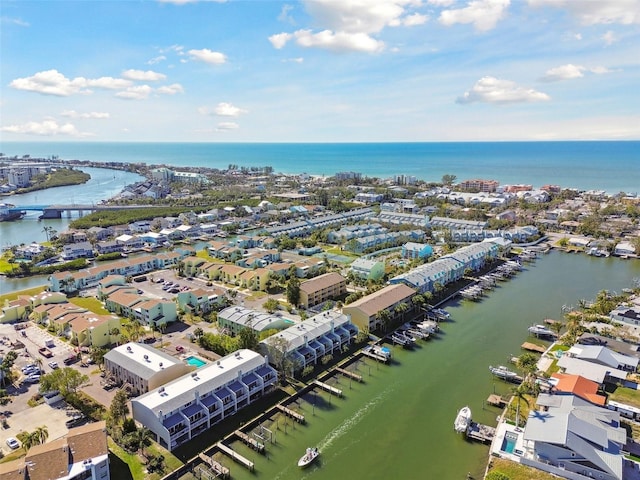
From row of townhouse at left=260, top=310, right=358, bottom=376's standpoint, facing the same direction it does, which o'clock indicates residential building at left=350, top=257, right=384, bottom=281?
The residential building is roughly at 8 o'clock from the row of townhouse.

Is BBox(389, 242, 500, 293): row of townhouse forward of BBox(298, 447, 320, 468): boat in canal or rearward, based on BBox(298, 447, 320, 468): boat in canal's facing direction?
rearward

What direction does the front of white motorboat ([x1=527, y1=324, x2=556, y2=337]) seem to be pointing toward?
to the viewer's left

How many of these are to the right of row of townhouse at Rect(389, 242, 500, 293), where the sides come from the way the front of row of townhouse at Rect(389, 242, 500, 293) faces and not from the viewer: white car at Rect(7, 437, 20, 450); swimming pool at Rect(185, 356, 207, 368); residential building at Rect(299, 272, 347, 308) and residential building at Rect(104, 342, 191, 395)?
4

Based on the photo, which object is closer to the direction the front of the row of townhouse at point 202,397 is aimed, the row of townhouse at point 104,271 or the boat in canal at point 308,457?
the boat in canal

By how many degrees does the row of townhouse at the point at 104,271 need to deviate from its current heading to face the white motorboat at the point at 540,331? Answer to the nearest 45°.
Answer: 0° — it already faces it

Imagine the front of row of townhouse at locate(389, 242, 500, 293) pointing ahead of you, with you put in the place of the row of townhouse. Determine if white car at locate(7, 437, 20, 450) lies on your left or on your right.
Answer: on your right

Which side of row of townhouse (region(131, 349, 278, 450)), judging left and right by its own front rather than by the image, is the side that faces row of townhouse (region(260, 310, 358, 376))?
left

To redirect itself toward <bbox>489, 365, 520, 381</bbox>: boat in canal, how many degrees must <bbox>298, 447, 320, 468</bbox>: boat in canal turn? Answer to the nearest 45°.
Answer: approximately 180°

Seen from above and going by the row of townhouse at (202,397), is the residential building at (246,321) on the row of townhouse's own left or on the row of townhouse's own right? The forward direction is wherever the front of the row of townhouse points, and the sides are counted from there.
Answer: on the row of townhouse's own left

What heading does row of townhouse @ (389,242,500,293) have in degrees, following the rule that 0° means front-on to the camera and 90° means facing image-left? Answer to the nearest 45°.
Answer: approximately 315°
